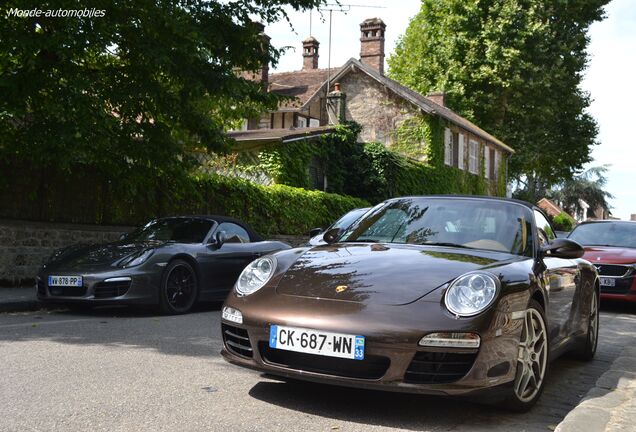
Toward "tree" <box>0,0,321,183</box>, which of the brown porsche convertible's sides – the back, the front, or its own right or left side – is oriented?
right

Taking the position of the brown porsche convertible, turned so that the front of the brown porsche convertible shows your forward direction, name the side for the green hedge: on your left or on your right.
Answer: on your right

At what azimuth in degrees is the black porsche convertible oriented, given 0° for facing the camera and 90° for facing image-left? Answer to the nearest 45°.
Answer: approximately 45°

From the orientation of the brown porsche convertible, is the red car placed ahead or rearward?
rearward

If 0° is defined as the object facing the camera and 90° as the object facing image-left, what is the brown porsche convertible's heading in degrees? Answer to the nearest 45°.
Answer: approximately 45°

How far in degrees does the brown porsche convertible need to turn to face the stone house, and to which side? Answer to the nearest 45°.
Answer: approximately 135° to its right

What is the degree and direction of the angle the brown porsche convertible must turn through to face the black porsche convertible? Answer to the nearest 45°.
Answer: approximately 90° to its right

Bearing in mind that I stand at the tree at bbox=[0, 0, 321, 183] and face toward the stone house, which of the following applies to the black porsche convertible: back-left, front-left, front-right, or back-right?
back-right

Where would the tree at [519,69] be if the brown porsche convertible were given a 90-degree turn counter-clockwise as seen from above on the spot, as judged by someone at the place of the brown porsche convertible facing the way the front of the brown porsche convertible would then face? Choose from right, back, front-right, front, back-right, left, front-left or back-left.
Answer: back-left

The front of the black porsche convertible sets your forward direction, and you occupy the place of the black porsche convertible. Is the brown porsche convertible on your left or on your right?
on your left
